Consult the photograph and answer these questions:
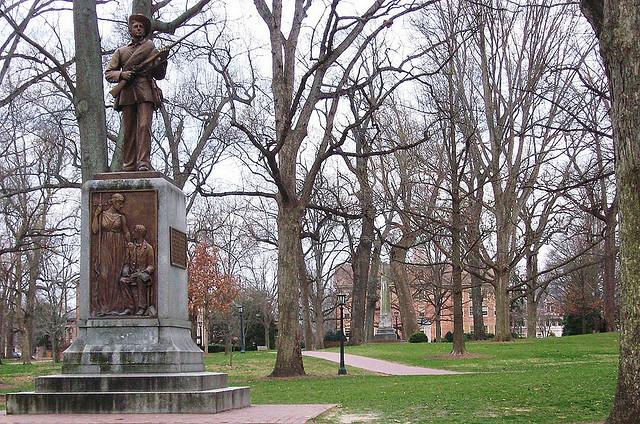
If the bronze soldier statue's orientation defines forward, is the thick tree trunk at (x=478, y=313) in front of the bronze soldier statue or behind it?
behind

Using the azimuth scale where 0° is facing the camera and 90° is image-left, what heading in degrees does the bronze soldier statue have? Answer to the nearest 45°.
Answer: approximately 0°
